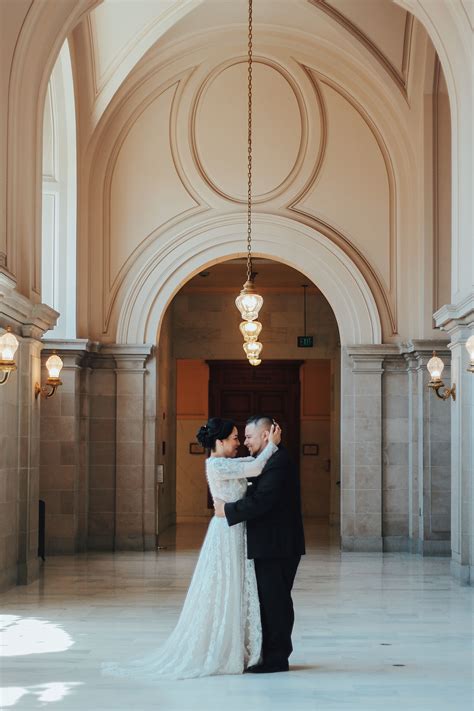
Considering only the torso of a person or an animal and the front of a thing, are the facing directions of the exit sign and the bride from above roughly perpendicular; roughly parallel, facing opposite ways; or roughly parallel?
roughly perpendicular

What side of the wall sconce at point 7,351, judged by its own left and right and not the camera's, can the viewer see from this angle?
right

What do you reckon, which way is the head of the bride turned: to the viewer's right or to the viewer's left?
to the viewer's right

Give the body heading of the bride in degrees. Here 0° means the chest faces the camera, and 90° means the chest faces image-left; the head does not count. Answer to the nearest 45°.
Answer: approximately 270°

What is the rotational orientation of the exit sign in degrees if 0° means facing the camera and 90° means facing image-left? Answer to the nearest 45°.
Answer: approximately 0°

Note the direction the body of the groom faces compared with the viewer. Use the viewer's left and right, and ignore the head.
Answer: facing to the left of the viewer

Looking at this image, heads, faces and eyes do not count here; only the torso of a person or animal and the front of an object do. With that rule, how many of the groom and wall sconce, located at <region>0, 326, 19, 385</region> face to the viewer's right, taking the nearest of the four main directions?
1

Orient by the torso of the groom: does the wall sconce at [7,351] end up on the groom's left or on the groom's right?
on the groom's right
